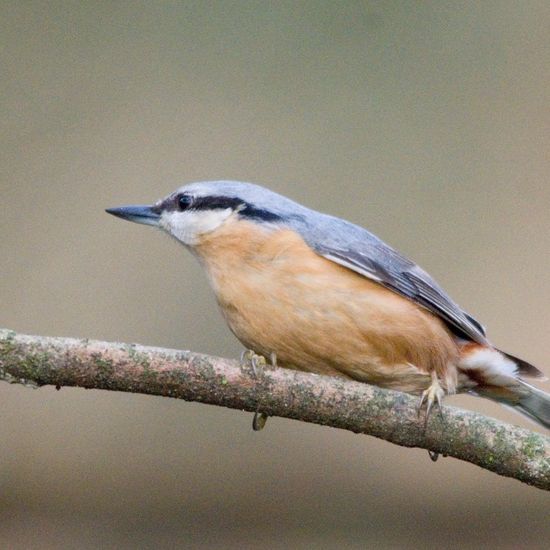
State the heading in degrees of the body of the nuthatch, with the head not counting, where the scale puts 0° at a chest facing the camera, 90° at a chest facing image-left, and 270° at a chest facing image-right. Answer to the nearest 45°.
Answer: approximately 90°
